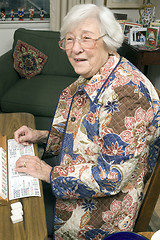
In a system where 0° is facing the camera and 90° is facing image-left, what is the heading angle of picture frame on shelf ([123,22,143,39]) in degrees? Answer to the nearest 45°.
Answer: approximately 0°

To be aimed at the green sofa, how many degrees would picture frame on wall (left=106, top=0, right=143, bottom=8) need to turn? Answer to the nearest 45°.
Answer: approximately 45° to its right

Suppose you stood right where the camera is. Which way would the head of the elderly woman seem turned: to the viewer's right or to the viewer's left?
to the viewer's left

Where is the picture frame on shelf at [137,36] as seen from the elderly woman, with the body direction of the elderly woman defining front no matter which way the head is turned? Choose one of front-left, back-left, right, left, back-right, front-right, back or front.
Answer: back-right

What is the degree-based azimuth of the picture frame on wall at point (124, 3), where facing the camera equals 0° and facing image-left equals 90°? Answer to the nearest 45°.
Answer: approximately 0°

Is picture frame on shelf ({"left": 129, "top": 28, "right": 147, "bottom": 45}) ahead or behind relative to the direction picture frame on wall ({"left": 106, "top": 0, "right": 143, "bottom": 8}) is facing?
ahead

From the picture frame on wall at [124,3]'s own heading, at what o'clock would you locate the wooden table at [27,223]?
The wooden table is roughly at 12 o'clock from the picture frame on wall.

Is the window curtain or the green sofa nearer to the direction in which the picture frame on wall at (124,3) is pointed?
the green sofa

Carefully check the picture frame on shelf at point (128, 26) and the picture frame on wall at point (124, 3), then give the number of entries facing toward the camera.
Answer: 2

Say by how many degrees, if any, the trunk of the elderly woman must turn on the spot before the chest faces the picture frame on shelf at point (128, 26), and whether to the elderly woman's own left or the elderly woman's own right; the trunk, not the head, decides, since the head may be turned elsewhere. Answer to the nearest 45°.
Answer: approximately 135° to the elderly woman's own right
